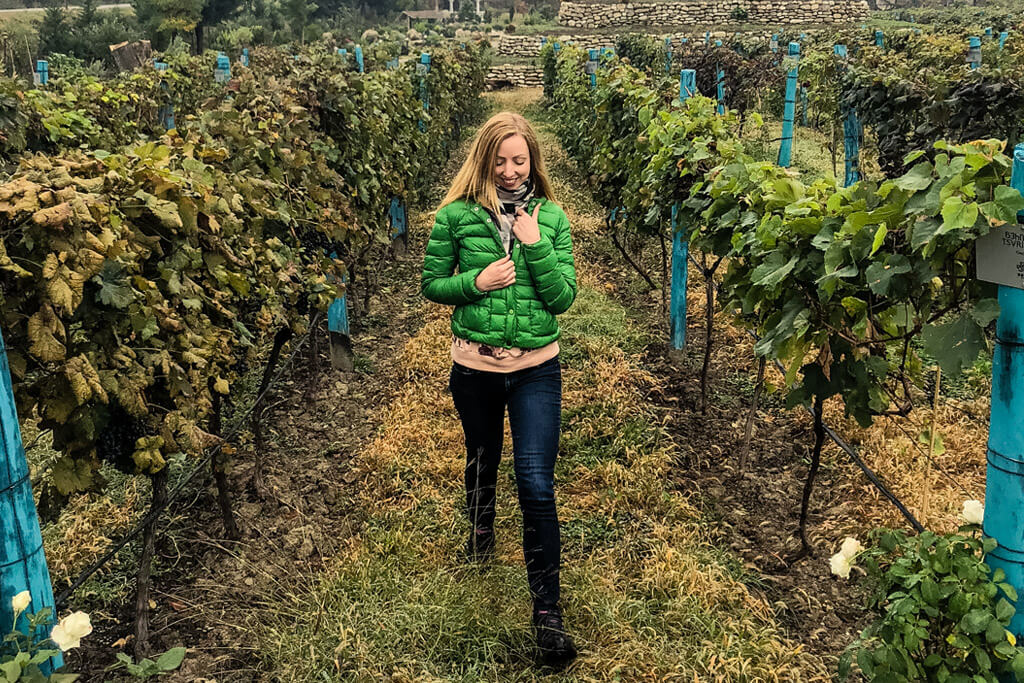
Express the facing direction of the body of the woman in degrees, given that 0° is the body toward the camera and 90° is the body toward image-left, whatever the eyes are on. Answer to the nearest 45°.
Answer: approximately 0°

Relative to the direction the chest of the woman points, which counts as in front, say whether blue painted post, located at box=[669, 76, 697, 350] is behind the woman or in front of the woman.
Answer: behind

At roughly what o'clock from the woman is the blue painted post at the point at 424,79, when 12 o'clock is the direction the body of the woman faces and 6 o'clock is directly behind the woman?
The blue painted post is roughly at 6 o'clock from the woman.

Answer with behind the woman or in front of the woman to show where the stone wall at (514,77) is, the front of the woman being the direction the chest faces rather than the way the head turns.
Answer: behind

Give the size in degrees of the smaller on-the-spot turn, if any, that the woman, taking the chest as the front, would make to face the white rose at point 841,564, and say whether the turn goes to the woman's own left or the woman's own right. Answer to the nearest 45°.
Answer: approximately 45° to the woman's own left

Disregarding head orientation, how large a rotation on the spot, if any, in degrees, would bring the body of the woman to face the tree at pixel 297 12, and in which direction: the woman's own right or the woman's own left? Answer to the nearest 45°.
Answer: approximately 180°

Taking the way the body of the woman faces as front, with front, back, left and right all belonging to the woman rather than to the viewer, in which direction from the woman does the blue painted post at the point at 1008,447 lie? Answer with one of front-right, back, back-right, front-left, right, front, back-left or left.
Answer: front-left

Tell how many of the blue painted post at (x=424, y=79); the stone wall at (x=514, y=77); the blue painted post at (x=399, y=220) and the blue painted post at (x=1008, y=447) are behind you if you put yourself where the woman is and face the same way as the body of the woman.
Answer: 3

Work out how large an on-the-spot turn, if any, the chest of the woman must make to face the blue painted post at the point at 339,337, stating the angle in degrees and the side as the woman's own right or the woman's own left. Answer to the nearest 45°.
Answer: approximately 180°

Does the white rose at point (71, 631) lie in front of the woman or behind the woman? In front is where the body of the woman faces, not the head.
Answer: in front

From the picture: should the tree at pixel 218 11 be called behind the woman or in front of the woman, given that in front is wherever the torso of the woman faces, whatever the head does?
behind

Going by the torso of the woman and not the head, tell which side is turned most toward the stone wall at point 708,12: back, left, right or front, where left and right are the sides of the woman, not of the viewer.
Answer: back

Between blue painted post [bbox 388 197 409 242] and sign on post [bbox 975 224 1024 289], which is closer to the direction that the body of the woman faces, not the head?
the sign on post
